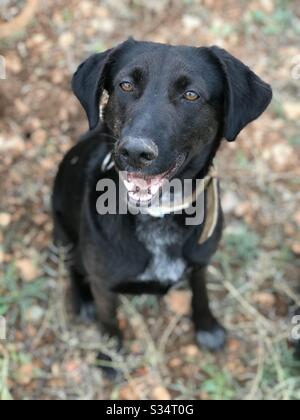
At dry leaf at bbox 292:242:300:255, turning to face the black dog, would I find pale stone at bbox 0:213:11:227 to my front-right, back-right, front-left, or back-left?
front-right

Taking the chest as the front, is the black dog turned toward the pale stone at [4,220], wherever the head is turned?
no

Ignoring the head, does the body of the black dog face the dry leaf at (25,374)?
no

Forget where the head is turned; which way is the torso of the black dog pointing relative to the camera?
toward the camera

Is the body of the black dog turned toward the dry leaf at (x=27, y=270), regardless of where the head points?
no
